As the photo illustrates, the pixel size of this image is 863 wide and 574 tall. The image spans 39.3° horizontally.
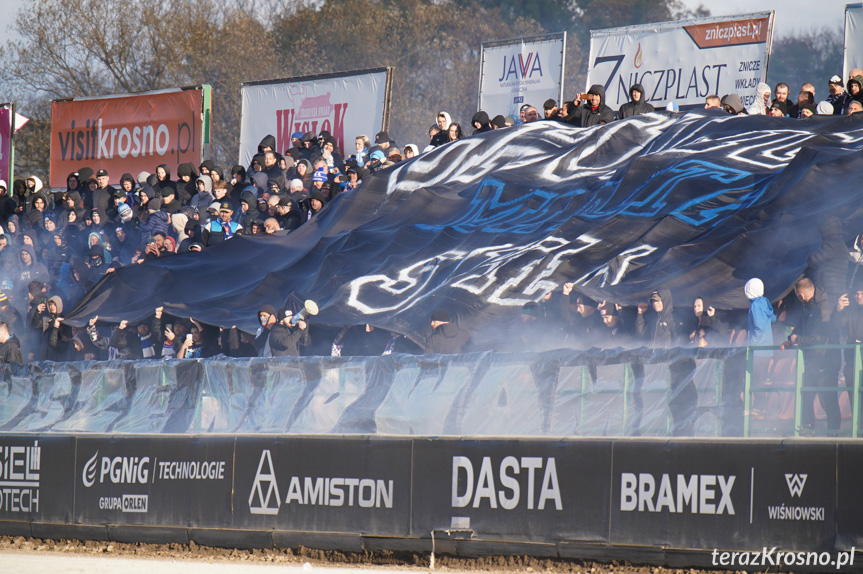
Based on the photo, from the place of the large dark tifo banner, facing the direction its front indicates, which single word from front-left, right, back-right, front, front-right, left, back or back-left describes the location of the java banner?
back

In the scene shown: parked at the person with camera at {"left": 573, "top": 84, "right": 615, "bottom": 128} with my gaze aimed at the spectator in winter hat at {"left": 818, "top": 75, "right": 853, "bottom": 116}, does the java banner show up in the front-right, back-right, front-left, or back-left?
back-left

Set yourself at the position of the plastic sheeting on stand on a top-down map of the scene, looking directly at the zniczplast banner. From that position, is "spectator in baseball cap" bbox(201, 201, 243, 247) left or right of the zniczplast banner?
left

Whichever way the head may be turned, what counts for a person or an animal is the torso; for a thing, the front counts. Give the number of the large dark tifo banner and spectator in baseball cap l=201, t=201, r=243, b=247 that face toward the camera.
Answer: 2

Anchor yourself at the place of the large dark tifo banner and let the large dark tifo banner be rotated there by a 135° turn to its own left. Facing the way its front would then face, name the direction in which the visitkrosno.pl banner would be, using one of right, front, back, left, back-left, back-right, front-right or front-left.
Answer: left

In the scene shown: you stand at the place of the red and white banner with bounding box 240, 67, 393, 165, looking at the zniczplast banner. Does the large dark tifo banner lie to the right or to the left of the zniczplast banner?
right

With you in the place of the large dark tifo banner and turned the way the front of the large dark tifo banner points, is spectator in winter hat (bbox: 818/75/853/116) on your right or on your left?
on your left

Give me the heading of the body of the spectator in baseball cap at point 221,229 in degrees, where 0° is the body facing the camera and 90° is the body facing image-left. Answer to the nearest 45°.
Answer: approximately 0°

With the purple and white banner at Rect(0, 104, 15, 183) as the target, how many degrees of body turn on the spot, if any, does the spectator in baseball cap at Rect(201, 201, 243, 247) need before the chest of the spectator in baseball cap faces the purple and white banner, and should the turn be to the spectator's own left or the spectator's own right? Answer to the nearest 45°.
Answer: approximately 135° to the spectator's own right

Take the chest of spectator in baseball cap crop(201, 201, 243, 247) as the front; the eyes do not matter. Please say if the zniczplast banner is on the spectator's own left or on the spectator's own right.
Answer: on the spectator's own left
